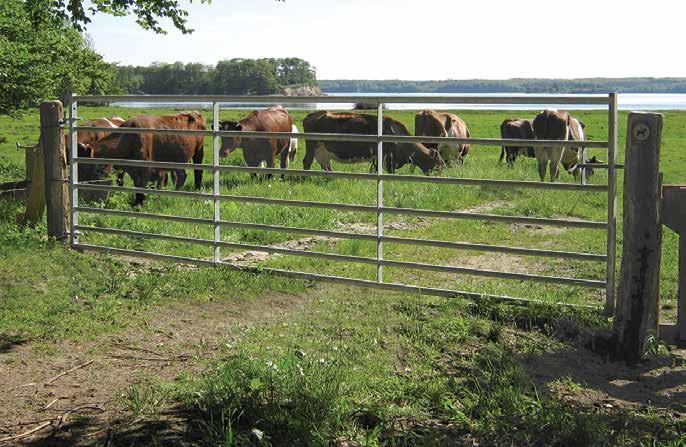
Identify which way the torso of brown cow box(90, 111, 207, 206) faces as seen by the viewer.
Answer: to the viewer's left

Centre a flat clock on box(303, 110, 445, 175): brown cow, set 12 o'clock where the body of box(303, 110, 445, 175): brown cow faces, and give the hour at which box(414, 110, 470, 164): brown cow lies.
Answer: box(414, 110, 470, 164): brown cow is roughly at 10 o'clock from box(303, 110, 445, 175): brown cow.

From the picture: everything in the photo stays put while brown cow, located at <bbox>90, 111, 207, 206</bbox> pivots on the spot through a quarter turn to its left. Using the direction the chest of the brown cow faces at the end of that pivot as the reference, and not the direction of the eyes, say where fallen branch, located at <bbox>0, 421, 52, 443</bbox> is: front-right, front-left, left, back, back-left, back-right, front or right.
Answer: front

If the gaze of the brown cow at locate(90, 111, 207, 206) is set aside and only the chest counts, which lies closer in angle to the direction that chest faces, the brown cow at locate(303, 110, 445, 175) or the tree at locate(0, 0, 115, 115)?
the tree

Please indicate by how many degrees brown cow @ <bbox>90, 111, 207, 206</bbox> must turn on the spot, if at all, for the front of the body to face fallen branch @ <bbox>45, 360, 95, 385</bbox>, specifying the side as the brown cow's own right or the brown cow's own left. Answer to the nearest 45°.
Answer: approximately 90° to the brown cow's own left

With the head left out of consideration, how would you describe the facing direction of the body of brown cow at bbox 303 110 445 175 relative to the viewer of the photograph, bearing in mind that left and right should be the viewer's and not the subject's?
facing to the right of the viewer
